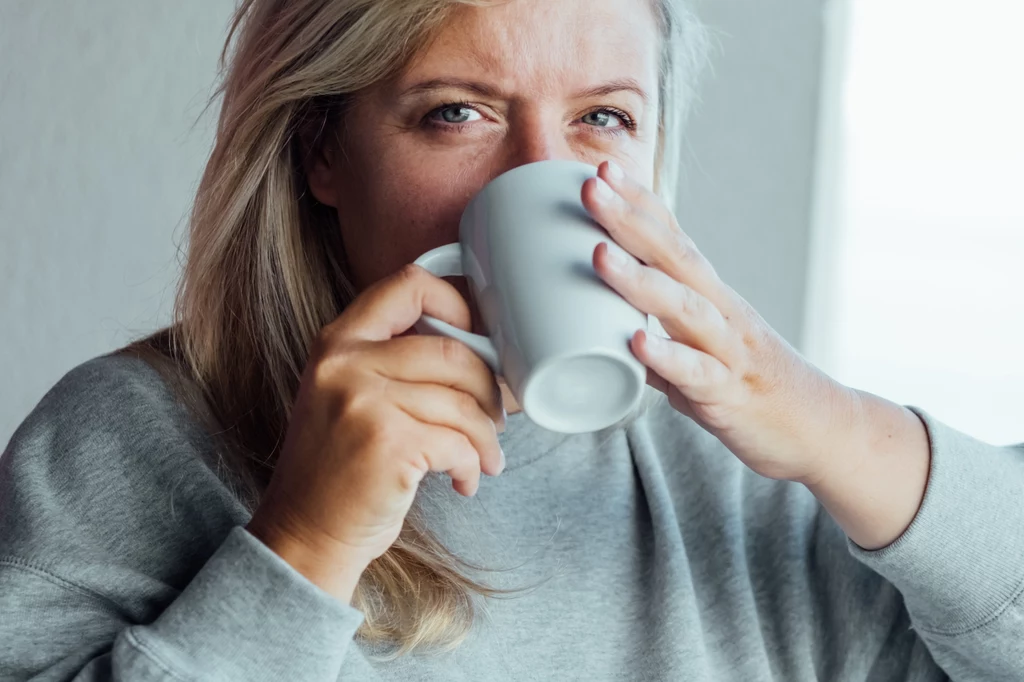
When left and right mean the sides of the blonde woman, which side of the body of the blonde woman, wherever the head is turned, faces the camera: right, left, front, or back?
front

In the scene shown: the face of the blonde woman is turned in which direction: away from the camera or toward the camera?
toward the camera
